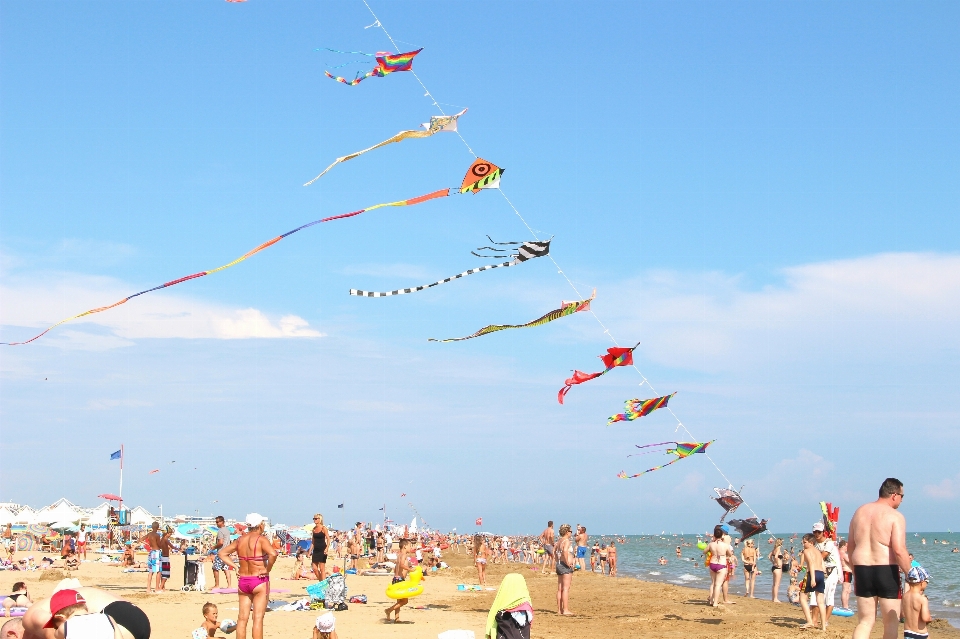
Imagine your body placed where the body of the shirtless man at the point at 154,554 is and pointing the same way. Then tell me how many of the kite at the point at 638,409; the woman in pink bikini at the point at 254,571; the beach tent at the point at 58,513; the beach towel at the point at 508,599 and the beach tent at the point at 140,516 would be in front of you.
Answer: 2
